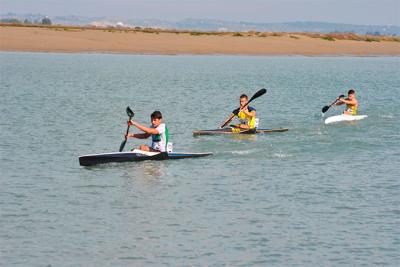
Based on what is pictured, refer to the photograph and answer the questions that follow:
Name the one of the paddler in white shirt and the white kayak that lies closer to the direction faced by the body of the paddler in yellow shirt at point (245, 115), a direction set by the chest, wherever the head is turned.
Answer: the paddler in white shirt

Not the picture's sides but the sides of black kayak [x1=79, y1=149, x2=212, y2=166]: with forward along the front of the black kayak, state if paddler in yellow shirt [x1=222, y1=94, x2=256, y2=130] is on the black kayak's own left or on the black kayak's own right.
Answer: on the black kayak's own right

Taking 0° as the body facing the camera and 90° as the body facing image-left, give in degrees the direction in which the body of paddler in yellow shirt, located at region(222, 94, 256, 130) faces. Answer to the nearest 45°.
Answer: approximately 45°

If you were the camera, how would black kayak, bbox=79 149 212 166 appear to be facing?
facing to the left of the viewer

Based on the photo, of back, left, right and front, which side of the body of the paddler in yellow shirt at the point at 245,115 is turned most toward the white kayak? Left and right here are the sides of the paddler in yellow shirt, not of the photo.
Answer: back
